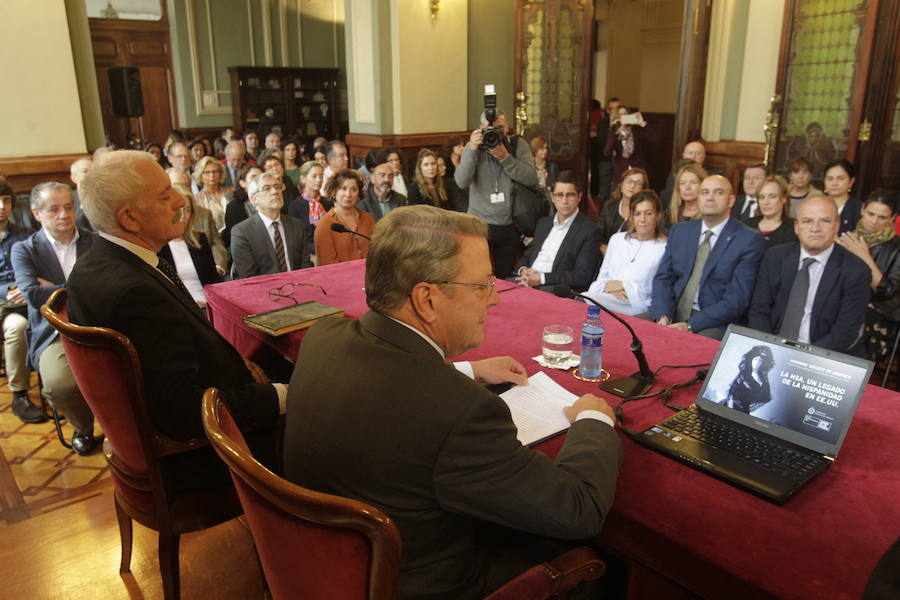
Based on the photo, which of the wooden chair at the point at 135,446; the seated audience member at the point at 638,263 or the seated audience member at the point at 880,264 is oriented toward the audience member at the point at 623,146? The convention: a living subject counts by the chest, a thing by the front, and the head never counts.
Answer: the wooden chair

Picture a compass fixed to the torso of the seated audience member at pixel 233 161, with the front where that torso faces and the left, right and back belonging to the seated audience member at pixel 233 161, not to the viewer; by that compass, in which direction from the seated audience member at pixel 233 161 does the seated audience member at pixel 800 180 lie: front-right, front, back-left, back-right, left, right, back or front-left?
front-left

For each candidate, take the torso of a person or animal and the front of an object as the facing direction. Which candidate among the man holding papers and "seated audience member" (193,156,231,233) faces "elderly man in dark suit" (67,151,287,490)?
the seated audience member

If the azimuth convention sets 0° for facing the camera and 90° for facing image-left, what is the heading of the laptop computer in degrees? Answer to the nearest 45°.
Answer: approximately 45°

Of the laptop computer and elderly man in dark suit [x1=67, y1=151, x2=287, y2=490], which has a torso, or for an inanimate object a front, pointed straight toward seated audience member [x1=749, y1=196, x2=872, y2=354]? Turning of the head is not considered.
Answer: the elderly man in dark suit

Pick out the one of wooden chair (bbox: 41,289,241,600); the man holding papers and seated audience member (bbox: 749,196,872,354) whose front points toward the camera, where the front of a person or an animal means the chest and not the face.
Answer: the seated audience member

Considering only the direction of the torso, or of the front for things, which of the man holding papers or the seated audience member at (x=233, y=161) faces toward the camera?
the seated audience member

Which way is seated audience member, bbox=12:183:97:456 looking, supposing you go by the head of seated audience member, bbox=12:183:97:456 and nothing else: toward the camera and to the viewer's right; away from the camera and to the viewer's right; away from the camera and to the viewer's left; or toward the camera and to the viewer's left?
toward the camera and to the viewer's right

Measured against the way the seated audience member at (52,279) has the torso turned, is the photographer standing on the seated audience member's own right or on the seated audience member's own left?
on the seated audience member's own left

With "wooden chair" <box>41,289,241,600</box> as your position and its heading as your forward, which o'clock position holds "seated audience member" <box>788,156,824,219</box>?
The seated audience member is roughly at 1 o'clock from the wooden chair.

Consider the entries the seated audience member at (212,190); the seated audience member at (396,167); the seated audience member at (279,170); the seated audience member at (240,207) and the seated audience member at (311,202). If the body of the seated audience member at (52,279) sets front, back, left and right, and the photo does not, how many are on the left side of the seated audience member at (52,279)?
5

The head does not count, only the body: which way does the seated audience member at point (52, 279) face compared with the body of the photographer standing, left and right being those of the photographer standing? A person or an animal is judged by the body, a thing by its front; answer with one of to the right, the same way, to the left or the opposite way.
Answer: to the left

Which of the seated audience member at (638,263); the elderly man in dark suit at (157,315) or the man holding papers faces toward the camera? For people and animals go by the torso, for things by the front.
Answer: the seated audience member

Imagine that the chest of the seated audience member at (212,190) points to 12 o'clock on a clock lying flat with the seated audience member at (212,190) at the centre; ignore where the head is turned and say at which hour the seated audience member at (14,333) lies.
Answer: the seated audience member at (14,333) is roughly at 1 o'clock from the seated audience member at (212,190).

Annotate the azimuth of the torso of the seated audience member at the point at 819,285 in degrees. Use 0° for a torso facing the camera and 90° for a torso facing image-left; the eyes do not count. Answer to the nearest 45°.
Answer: approximately 0°

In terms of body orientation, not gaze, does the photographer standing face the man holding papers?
yes

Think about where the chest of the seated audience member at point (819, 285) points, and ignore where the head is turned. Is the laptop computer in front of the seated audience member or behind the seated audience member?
in front

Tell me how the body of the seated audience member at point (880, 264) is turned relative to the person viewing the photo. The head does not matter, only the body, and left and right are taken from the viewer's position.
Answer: facing the viewer and to the left of the viewer

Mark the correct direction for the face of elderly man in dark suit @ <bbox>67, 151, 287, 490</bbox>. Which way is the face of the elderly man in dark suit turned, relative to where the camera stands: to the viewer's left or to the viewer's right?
to the viewer's right

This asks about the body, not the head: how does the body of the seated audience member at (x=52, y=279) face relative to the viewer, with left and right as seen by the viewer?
facing the viewer and to the right of the viewer

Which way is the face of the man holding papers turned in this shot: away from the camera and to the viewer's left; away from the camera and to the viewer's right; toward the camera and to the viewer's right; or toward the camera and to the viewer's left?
away from the camera and to the viewer's right

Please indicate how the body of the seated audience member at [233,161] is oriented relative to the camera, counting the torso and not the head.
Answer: toward the camera
